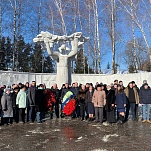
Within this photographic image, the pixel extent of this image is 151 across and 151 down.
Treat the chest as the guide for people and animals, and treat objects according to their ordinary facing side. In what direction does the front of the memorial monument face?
toward the camera

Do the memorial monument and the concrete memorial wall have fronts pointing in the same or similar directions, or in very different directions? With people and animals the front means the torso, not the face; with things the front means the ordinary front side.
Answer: same or similar directions

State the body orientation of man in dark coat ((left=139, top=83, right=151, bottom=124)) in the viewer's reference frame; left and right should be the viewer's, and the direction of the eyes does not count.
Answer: facing the viewer

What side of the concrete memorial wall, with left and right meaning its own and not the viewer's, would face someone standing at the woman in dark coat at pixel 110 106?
front

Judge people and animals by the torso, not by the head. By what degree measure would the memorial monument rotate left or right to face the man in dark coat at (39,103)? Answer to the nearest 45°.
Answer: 0° — it already faces them

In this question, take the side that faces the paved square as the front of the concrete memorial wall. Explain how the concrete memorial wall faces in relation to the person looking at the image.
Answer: facing the viewer

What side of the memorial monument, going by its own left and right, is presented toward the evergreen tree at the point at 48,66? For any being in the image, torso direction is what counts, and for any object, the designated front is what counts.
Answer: back

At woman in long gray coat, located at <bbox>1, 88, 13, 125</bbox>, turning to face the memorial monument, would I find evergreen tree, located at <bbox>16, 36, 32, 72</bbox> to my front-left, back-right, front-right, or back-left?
front-left

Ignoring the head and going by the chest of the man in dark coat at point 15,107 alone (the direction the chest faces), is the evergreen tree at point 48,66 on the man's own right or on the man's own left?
on the man's own left

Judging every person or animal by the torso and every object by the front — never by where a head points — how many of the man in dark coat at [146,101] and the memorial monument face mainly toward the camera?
2

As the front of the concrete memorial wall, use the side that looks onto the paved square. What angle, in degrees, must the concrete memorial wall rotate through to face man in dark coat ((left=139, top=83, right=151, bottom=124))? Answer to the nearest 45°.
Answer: approximately 45° to its left

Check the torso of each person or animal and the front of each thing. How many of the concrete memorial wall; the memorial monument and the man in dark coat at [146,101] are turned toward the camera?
3

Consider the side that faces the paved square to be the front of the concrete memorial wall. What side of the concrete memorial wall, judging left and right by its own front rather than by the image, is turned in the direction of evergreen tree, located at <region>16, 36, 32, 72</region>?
back

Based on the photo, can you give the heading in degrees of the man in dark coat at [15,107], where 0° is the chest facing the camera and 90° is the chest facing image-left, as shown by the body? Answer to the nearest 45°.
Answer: approximately 315°

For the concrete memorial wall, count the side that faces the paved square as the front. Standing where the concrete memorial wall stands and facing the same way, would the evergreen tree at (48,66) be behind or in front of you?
behind
